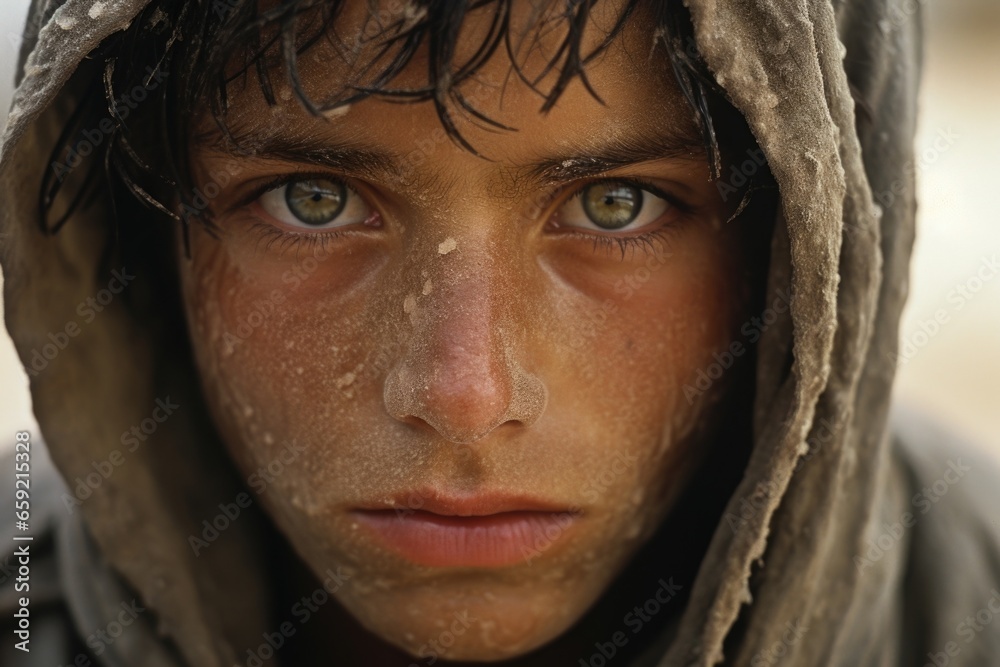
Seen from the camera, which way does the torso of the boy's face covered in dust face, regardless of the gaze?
toward the camera
